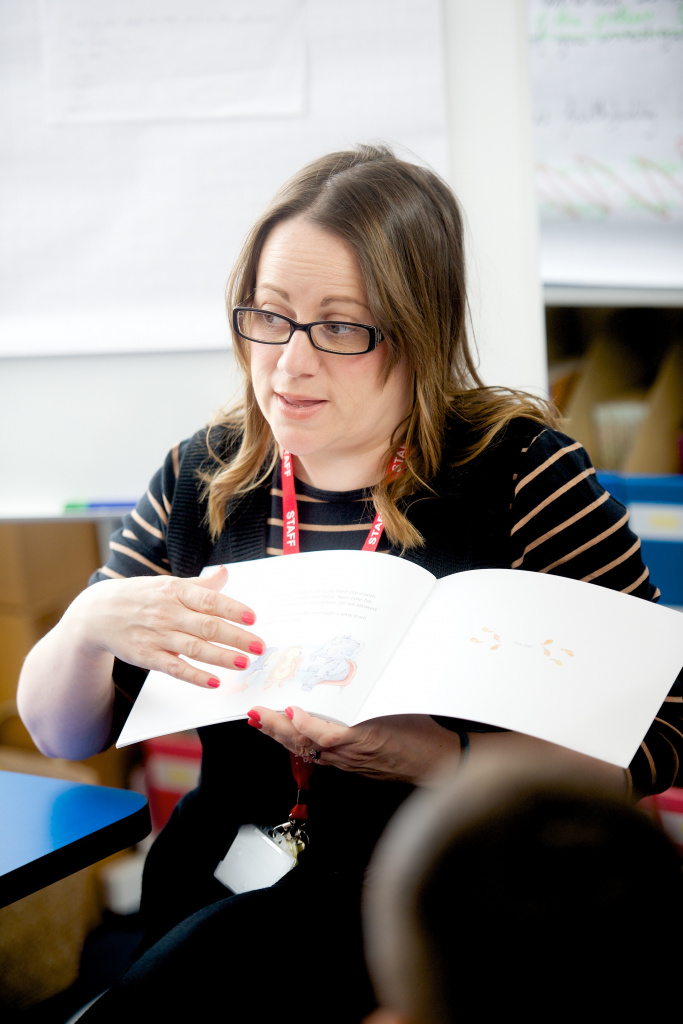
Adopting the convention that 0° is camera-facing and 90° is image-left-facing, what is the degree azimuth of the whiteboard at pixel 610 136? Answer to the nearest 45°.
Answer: approximately 0°

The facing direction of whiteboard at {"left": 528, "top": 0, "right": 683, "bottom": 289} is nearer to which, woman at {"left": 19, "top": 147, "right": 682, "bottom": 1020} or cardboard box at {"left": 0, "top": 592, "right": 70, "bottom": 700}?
the woman

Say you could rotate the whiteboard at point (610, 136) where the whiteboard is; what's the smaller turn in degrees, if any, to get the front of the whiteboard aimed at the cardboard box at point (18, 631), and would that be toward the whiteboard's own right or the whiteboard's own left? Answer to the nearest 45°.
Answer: approximately 90° to the whiteboard's own right

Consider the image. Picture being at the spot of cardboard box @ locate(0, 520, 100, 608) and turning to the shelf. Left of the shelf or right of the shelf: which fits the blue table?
right

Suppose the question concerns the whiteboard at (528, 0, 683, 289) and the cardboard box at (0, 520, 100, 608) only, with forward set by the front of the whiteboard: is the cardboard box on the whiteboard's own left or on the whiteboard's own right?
on the whiteboard's own right
